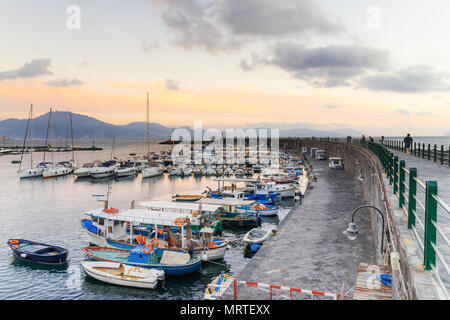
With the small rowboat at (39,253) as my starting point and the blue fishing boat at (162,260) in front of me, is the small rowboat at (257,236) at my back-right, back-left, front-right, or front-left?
front-left

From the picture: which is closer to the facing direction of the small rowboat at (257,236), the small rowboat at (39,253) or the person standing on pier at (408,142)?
the person standing on pier

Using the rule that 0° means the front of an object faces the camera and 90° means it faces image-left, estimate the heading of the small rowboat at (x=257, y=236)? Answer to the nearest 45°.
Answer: approximately 225°

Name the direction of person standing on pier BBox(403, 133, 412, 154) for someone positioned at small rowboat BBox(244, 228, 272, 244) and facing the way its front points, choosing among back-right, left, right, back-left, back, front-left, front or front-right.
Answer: front

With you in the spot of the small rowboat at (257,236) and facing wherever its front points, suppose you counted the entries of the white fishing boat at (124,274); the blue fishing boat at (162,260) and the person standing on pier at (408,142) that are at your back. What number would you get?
2

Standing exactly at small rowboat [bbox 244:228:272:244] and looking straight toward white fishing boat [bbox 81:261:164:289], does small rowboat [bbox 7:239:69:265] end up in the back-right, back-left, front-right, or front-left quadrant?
front-right
